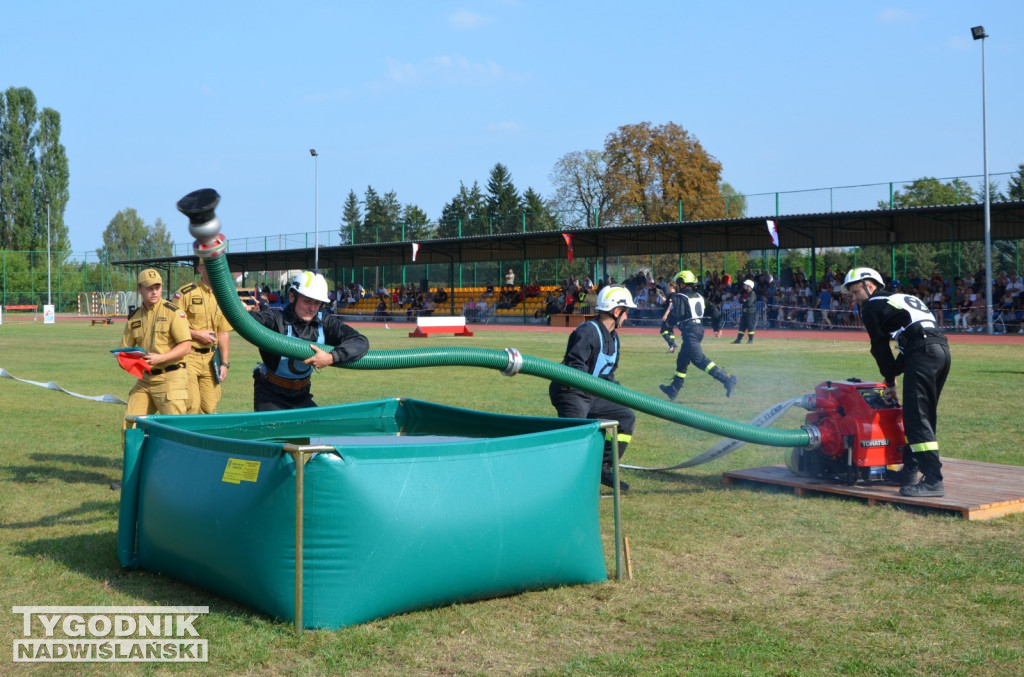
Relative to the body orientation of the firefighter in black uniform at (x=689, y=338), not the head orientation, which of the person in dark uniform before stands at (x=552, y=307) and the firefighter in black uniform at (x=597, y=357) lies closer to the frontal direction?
the person in dark uniform before stands

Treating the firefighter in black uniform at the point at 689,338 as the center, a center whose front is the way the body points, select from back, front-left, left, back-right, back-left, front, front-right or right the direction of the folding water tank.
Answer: back-left

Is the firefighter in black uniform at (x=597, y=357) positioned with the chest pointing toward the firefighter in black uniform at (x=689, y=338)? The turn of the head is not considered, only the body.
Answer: no

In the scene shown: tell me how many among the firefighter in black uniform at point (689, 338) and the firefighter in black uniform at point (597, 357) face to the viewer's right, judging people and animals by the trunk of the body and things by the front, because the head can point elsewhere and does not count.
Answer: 1
